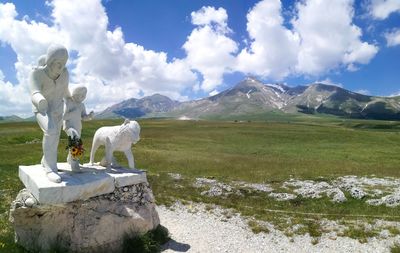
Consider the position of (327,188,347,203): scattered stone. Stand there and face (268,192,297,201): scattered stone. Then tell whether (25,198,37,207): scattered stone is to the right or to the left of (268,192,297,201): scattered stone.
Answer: left

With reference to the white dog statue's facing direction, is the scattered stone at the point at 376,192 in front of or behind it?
in front

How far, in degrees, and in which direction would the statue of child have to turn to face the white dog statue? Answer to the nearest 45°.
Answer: approximately 45° to its left

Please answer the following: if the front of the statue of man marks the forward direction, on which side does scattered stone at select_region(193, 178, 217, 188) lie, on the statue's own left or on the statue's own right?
on the statue's own left

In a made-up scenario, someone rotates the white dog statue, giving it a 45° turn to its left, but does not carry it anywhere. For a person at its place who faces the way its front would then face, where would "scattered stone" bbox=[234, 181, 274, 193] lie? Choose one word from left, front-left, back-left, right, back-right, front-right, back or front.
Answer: front

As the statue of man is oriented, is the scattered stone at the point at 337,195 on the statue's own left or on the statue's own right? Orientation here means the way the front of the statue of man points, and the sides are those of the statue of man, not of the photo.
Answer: on the statue's own left

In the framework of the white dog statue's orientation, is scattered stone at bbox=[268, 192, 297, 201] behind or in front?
in front

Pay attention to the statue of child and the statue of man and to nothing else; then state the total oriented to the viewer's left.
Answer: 0

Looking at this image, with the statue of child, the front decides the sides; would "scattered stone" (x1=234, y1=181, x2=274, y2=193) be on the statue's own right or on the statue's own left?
on the statue's own left

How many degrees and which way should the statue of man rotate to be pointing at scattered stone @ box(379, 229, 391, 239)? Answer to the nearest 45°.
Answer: approximately 45° to its left

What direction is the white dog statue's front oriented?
to the viewer's right
